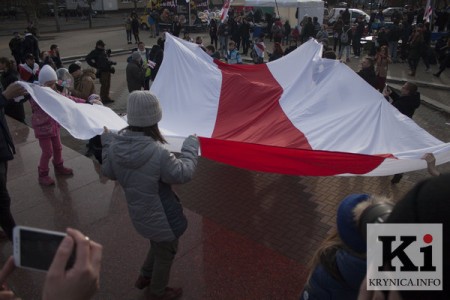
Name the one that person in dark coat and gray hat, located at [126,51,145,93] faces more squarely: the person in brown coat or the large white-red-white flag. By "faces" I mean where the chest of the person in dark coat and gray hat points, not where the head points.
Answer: the large white-red-white flag

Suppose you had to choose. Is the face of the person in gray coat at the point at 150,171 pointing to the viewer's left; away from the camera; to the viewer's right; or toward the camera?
away from the camera

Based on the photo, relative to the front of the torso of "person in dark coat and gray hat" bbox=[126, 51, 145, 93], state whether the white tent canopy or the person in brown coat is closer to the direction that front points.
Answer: the white tent canopy

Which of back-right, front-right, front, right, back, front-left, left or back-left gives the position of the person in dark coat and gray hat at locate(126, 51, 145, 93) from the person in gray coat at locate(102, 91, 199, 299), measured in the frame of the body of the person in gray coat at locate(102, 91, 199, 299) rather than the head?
front-left

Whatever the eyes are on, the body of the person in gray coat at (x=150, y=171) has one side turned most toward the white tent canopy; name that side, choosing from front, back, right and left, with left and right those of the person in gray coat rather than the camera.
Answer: front

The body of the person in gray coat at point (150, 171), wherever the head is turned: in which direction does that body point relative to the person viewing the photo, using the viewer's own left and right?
facing away from the viewer and to the right of the viewer

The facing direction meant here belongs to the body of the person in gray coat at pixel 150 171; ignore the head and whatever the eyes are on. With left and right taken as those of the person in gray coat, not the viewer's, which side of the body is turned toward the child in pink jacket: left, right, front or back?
left

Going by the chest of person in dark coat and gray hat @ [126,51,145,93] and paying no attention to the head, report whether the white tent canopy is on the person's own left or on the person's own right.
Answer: on the person's own left

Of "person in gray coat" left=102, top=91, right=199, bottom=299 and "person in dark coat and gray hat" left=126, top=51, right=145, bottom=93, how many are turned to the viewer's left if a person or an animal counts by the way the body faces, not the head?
0

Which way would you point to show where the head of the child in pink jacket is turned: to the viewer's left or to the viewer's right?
to the viewer's right
